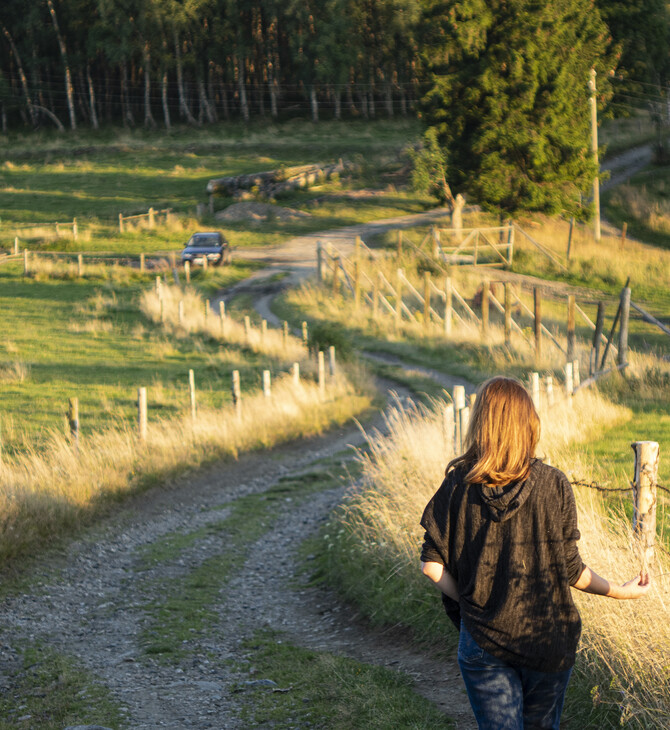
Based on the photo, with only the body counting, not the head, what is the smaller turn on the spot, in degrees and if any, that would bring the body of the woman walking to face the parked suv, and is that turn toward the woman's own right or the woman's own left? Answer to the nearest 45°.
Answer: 0° — they already face it

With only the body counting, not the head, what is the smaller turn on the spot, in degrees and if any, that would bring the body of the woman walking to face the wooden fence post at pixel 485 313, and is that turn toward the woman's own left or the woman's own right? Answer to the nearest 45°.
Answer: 0° — they already face it

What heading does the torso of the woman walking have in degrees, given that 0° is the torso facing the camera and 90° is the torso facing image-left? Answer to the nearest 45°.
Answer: approximately 180°

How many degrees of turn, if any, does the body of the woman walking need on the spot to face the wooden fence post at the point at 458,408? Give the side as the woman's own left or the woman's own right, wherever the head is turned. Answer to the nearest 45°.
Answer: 0° — they already face it

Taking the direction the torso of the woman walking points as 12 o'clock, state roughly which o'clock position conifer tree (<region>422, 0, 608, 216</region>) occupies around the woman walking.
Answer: The conifer tree is roughly at 12 o'clock from the woman walking.

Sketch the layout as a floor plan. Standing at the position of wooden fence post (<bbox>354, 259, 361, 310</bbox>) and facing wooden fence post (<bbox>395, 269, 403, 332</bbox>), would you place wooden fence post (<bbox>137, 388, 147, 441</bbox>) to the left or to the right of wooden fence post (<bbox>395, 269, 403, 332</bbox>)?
right

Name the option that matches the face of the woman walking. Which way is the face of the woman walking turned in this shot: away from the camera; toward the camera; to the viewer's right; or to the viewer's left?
away from the camera

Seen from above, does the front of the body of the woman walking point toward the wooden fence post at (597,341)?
yes
